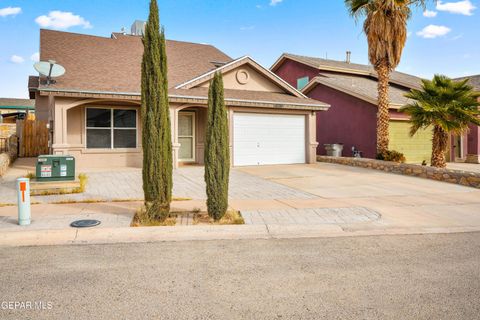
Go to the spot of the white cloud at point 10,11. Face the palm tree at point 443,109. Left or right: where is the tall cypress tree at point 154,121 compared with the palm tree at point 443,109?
right

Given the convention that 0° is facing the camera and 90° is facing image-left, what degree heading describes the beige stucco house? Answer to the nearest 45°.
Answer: approximately 0°

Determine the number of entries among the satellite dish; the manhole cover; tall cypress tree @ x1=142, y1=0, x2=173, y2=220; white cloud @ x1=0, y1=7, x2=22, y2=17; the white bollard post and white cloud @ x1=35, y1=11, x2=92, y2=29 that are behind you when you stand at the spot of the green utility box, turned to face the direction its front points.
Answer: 3

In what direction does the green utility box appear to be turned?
toward the camera

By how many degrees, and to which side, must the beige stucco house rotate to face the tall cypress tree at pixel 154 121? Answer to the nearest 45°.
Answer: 0° — it already faces it

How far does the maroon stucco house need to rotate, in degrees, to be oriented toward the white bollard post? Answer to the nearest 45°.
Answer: approximately 45° to its right

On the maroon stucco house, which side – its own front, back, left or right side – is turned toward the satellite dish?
right

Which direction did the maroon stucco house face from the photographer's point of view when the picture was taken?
facing the viewer and to the right of the viewer

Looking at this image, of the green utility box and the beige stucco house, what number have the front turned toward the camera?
2
